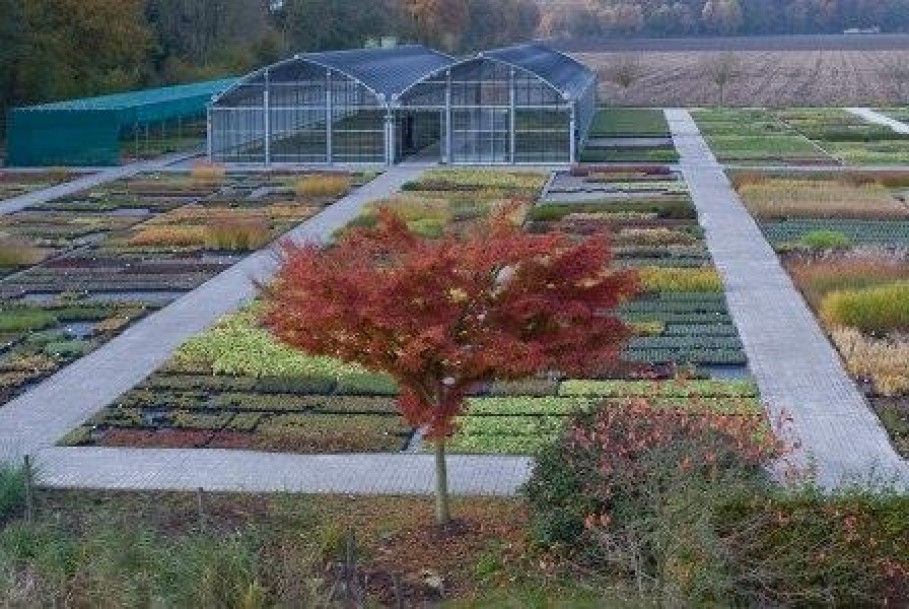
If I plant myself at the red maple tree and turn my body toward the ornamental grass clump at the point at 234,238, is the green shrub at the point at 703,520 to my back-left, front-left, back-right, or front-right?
back-right

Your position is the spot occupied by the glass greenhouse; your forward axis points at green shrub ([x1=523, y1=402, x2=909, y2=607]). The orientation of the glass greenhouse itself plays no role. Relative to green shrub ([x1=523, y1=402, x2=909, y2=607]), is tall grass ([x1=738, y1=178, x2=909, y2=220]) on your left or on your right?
left

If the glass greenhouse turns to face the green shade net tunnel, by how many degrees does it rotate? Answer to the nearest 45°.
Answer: approximately 90° to its right

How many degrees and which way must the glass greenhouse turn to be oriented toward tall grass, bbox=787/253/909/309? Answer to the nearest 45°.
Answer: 0° — it already faces it

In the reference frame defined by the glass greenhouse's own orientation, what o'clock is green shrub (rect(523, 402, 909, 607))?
The green shrub is roughly at 12 o'clock from the glass greenhouse.

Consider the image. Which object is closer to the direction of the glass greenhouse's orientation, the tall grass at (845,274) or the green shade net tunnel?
the tall grass

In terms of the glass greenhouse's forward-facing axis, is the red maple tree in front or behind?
in front

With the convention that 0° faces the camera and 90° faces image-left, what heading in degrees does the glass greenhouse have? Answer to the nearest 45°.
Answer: approximately 0°

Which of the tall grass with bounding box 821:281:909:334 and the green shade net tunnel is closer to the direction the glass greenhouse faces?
the tall grass

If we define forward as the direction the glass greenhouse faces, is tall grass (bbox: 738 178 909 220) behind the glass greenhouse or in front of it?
in front
